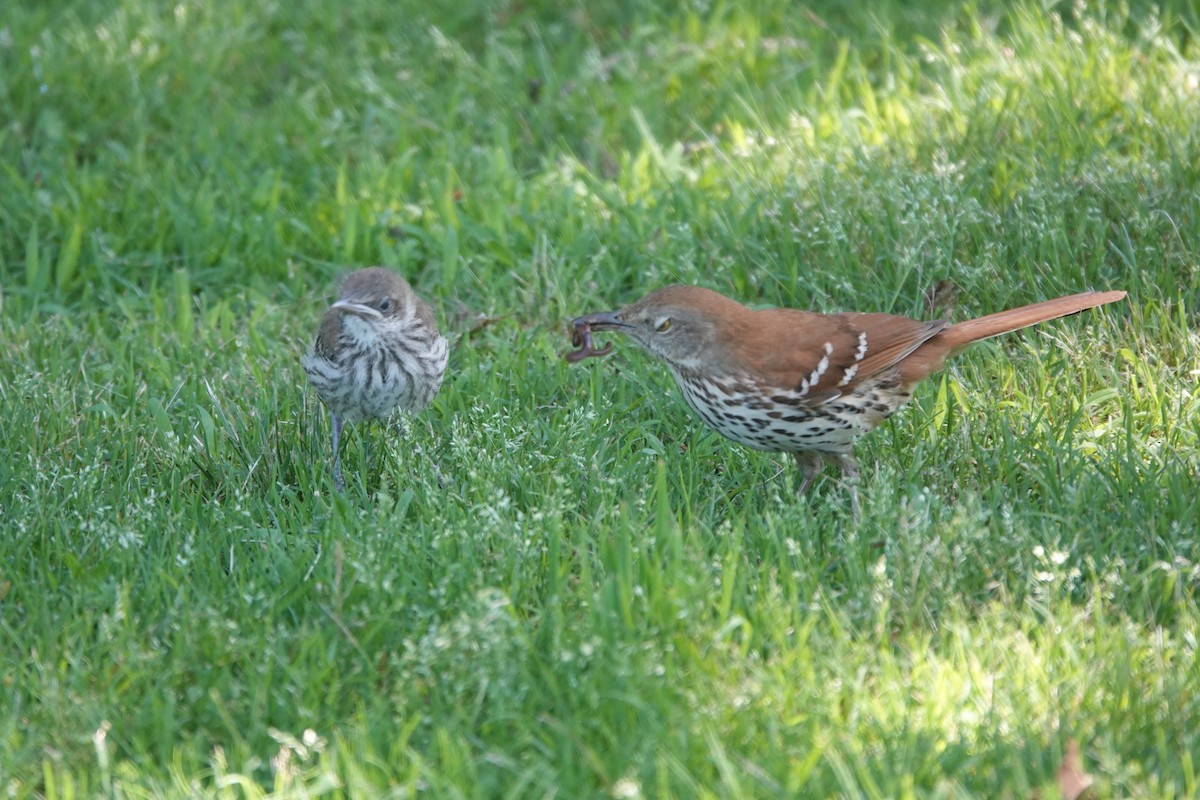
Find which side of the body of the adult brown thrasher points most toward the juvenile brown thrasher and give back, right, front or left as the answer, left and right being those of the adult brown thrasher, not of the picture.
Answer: front

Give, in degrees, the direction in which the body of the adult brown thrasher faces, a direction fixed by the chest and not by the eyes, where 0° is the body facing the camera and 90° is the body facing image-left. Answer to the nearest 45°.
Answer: approximately 90°
